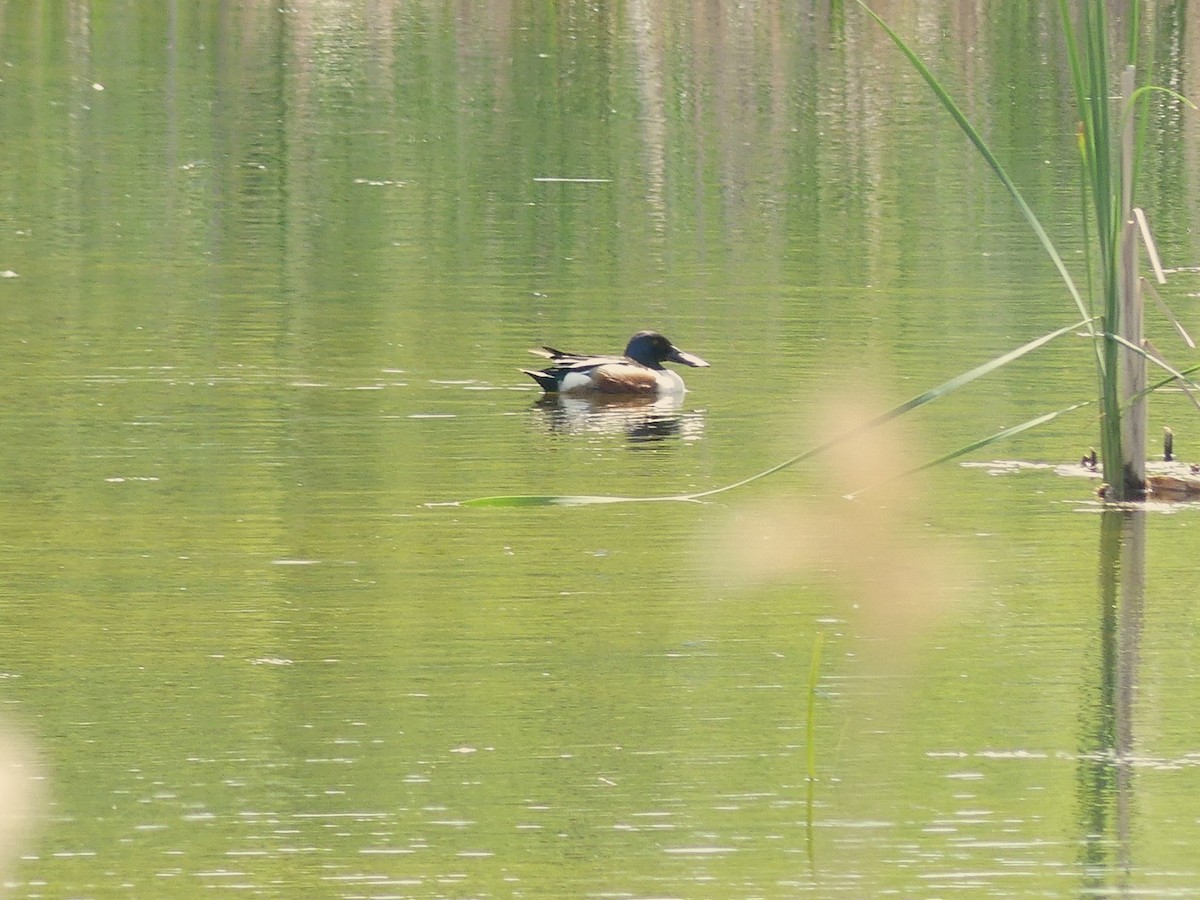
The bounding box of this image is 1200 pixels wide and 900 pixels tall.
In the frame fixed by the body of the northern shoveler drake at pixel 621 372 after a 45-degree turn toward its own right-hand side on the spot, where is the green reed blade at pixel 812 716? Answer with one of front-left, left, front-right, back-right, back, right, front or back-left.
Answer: front-right

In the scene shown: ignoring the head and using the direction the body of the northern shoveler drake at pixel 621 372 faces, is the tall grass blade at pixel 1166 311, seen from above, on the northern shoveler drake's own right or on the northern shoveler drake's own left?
on the northern shoveler drake's own right

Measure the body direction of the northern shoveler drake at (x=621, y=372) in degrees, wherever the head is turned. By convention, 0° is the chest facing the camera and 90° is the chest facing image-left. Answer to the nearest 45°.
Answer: approximately 270°
